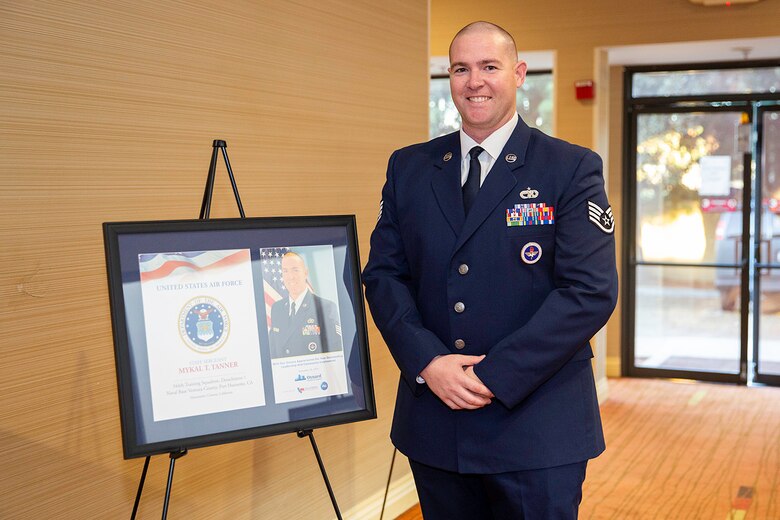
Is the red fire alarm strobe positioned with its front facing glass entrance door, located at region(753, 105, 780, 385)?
no

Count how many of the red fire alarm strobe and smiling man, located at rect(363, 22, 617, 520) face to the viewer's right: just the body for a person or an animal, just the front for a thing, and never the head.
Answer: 0

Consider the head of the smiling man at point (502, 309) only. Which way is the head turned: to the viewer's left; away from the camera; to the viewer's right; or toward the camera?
toward the camera

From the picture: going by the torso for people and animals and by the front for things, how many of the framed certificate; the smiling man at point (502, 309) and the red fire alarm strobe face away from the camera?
0

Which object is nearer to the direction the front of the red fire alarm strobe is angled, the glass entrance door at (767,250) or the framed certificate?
the framed certificate

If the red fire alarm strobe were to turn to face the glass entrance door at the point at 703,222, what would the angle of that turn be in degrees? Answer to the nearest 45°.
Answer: approximately 135° to its left

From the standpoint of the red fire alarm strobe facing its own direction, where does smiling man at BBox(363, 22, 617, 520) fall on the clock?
The smiling man is roughly at 12 o'clock from the red fire alarm strobe.

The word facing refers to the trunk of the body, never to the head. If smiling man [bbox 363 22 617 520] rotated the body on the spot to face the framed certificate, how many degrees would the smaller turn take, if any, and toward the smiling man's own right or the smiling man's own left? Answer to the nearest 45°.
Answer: approximately 45° to the smiling man's own right

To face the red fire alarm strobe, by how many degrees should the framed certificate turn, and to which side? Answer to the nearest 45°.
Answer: approximately 90° to its left

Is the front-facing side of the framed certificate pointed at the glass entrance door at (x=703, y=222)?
no

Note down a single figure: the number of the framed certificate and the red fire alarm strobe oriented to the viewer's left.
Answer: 0

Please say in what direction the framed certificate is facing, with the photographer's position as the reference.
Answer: facing the viewer and to the right of the viewer

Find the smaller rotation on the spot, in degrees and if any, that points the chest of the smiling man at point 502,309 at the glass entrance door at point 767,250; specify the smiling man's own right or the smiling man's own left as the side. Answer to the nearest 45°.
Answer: approximately 180°

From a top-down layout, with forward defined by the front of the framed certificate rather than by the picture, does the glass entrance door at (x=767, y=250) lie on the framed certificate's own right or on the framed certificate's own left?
on the framed certificate's own left

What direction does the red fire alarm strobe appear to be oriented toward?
toward the camera

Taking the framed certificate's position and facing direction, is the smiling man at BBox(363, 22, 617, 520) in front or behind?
in front

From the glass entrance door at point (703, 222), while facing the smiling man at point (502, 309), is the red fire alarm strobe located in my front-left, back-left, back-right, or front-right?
front-right
